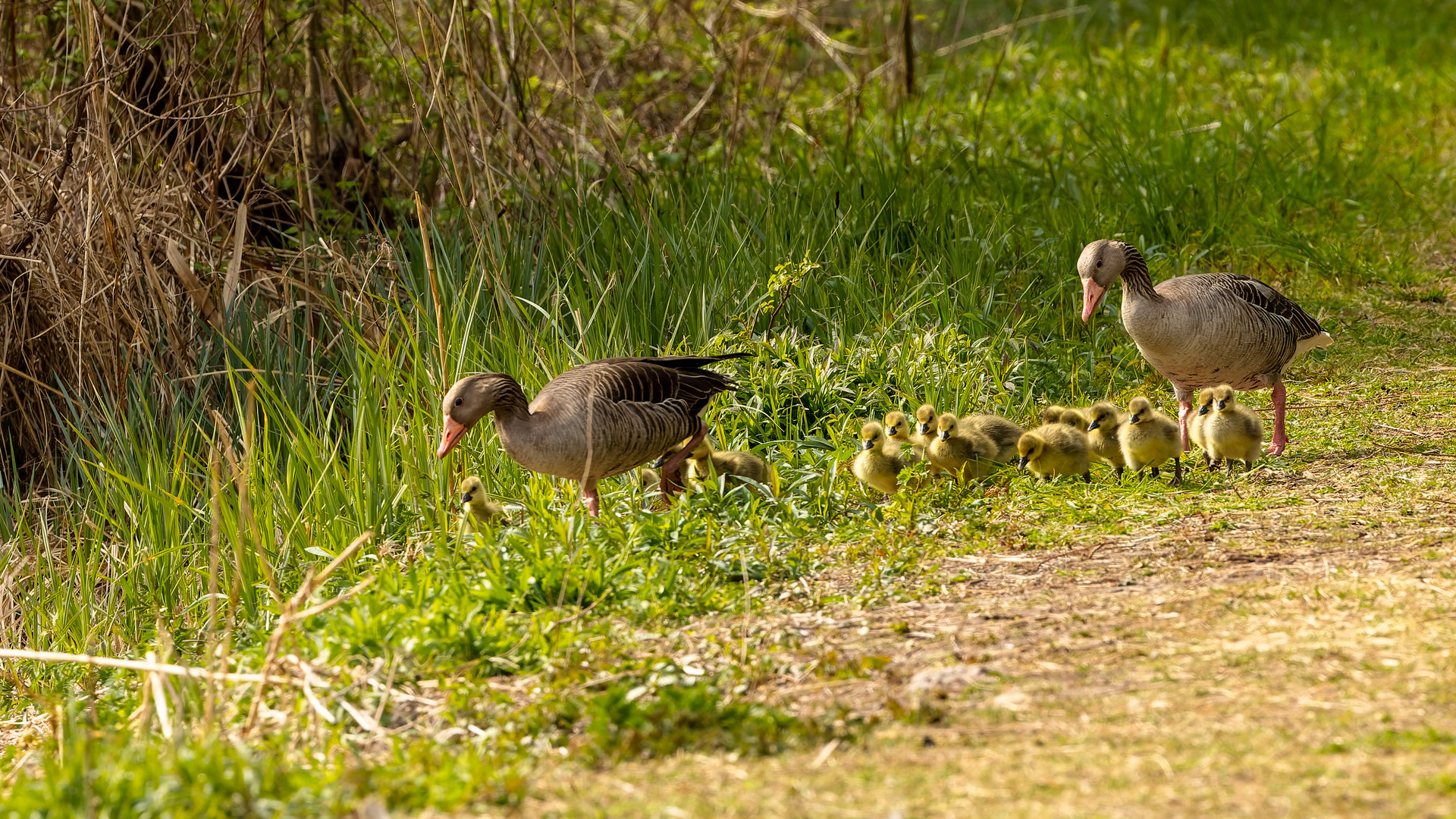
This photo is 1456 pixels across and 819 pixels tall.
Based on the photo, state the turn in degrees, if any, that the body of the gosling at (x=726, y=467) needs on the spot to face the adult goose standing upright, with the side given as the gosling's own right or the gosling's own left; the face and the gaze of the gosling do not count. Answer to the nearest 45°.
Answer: approximately 180°

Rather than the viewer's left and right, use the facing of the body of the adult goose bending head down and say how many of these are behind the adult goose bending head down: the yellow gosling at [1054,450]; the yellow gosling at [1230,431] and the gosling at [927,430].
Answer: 3

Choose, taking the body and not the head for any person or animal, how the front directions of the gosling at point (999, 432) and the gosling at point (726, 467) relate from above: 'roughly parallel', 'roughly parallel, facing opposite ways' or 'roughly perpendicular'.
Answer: roughly parallel

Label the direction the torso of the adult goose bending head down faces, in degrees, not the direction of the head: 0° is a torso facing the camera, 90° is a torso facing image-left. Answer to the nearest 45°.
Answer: approximately 90°

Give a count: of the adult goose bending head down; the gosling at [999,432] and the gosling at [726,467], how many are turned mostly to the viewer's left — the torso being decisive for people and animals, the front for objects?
3

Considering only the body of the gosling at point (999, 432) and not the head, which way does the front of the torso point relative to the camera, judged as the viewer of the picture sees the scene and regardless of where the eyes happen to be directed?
to the viewer's left

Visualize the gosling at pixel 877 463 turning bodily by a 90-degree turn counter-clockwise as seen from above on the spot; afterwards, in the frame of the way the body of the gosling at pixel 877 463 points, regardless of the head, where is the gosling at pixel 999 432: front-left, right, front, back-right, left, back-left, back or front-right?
left

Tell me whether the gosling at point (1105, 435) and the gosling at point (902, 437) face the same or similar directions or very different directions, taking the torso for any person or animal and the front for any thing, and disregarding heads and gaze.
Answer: same or similar directions

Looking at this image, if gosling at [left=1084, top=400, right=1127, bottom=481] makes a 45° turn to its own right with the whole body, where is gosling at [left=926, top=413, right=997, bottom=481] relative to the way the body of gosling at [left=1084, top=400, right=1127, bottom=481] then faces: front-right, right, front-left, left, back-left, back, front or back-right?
front-left

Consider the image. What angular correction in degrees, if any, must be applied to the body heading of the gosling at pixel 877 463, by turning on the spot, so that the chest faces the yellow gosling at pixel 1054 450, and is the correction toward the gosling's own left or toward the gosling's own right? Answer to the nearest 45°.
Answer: approximately 135° to the gosling's own left

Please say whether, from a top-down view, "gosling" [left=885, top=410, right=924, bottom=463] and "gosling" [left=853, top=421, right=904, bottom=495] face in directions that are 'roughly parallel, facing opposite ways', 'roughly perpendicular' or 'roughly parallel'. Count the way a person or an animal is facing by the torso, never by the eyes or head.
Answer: roughly parallel

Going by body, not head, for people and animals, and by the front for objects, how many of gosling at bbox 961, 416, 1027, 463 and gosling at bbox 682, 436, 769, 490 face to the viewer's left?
2

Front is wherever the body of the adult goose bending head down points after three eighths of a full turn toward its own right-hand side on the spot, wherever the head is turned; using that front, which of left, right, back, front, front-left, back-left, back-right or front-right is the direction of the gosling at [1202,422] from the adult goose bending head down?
front-right

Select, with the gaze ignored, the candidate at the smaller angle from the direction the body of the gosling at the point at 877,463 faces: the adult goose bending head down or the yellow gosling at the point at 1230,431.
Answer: the adult goose bending head down

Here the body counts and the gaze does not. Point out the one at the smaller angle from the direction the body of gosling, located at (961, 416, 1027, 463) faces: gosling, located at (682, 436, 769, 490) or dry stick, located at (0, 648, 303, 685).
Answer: the gosling

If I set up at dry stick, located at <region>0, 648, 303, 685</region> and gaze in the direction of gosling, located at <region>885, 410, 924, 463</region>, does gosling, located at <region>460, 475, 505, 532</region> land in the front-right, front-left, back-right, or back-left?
front-left

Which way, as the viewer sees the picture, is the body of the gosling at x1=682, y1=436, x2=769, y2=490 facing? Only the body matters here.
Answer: to the viewer's left
